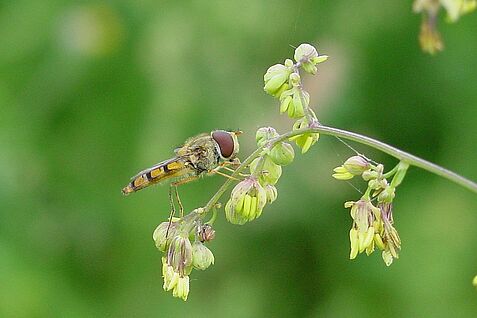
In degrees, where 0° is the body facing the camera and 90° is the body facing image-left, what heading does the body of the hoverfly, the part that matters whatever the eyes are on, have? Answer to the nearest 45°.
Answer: approximately 270°
